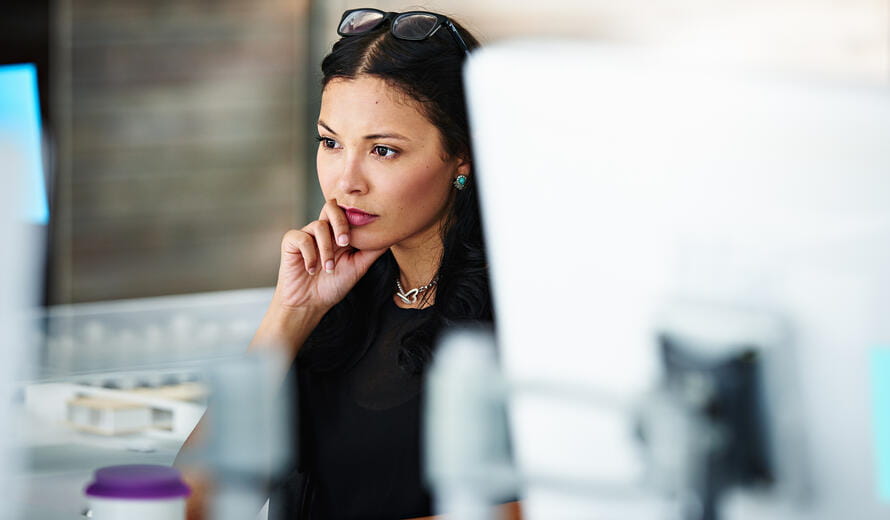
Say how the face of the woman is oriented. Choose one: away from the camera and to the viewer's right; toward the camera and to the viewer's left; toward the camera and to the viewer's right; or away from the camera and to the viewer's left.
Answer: toward the camera and to the viewer's left

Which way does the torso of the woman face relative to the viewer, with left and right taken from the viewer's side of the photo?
facing the viewer and to the left of the viewer

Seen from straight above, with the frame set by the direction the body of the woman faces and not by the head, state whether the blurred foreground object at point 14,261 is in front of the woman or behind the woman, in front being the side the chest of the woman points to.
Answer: in front

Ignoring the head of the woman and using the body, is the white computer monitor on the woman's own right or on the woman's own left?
on the woman's own left

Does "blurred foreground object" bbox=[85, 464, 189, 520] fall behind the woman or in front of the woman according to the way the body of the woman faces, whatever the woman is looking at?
in front
